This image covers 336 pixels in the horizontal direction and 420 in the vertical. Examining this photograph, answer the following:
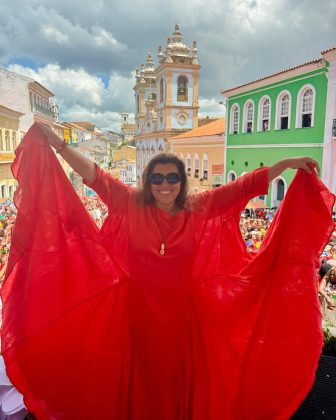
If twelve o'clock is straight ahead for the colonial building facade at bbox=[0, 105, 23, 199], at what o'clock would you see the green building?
The green building is roughly at 12 o'clock from the colonial building facade.

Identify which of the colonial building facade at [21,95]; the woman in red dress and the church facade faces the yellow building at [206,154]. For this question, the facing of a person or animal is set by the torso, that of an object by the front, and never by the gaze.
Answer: the colonial building facade

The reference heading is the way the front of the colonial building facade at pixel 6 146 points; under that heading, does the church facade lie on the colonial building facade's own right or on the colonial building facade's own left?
on the colonial building facade's own left

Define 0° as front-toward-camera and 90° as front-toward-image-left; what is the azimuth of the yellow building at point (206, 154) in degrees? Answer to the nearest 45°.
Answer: approximately 45°

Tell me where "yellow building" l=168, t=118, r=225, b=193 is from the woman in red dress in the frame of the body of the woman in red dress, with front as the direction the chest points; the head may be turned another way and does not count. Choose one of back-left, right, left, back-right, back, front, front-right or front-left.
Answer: back

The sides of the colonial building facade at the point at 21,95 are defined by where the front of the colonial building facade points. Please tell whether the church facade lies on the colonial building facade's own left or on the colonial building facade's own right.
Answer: on the colonial building facade's own left

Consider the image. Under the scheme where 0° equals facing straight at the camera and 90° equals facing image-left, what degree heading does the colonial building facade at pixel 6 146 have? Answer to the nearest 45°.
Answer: approximately 315°

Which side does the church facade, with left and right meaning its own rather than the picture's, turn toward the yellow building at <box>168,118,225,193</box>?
left

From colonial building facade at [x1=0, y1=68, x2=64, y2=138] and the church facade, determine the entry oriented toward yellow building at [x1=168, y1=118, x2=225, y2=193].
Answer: the colonial building facade

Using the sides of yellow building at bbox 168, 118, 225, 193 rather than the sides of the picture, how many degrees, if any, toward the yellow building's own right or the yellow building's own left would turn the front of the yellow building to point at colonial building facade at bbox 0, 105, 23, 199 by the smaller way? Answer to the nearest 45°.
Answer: approximately 45° to the yellow building's own right

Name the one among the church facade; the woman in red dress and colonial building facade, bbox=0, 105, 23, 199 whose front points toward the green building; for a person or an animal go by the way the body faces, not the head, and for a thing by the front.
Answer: the colonial building facade
